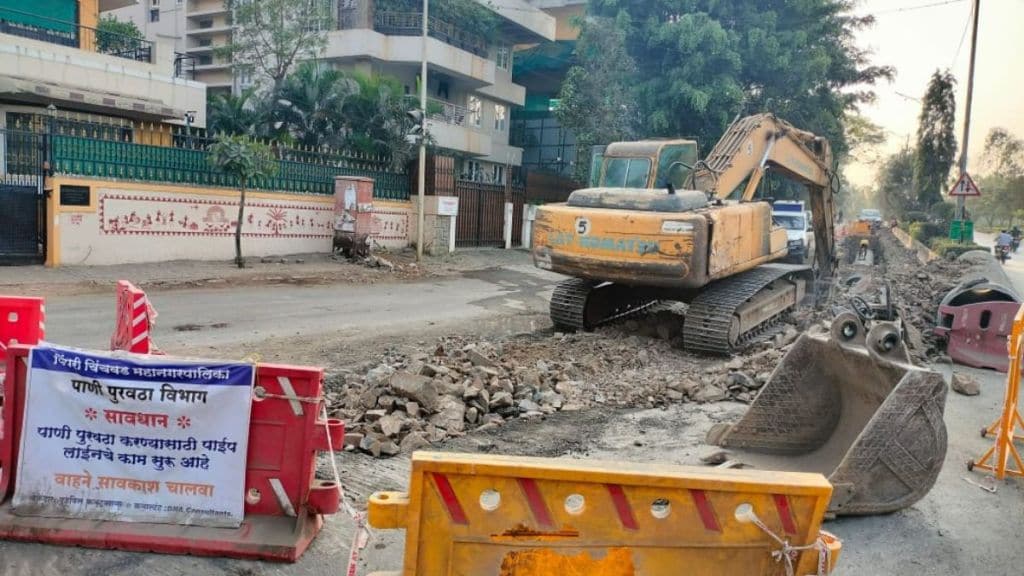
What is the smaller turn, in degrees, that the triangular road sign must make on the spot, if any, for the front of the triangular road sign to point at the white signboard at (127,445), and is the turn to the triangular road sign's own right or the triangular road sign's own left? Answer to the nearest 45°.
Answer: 0° — it already faces it

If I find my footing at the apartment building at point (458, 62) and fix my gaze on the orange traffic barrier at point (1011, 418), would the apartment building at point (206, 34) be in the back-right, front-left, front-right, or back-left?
back-right

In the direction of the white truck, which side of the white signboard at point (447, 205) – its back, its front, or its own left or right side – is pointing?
left

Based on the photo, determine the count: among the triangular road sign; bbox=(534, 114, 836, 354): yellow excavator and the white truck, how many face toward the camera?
2

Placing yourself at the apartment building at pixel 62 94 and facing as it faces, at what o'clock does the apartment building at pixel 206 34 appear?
the apartment building at pixel 206 34 is roughly at 8 o'clock from the apartment building at pixel 62 94.

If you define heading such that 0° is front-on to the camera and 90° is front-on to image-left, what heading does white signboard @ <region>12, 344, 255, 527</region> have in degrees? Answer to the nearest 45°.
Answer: approximately 0°

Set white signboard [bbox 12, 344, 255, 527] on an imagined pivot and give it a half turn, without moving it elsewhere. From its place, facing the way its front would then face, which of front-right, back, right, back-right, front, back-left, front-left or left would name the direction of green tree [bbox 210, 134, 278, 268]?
front

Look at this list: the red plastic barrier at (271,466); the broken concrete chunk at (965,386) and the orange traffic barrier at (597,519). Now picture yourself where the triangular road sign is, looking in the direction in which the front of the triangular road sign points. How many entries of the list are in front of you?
3

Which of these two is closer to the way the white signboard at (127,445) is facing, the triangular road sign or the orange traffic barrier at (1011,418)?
the orange traffic barrier

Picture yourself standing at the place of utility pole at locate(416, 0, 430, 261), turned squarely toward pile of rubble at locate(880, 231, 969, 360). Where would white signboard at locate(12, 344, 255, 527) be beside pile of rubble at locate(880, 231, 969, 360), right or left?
right

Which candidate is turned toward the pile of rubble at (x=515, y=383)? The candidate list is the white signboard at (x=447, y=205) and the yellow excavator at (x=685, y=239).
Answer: the white signboard

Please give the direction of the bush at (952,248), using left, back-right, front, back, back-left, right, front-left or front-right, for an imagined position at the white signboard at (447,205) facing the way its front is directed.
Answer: left

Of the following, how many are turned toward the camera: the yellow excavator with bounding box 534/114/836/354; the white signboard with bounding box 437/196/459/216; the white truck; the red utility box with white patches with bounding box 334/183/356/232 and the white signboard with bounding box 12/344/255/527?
4

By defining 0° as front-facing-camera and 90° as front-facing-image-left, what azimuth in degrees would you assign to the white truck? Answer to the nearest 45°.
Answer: approximately 0°
